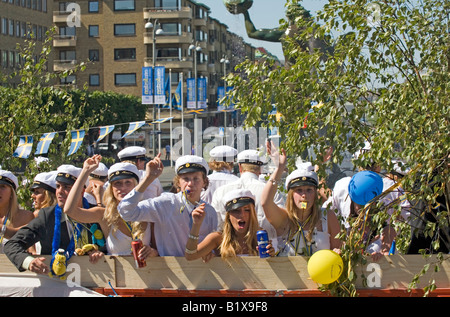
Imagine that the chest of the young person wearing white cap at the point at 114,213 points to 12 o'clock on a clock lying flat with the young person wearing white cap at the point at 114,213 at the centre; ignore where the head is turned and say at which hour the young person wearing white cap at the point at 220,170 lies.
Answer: the young person wearing white cap at the point at 220,170 is roughly at 7 o'clock from the young person wearing white cap at the point at 114,213.

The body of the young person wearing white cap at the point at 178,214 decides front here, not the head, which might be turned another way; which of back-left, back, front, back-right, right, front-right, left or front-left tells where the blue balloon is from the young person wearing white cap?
left

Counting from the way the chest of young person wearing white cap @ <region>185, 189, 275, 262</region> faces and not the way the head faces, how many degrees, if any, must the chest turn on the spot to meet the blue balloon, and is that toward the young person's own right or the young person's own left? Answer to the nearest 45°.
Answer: approximately 90° to the young person's own left

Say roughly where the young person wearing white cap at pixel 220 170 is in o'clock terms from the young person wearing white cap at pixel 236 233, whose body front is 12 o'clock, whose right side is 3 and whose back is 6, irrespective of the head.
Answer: the young person wearing white cap at pixel 220 170 is roughly at 6 o'clock from the young person wearing white cap at pixel 236 233.
